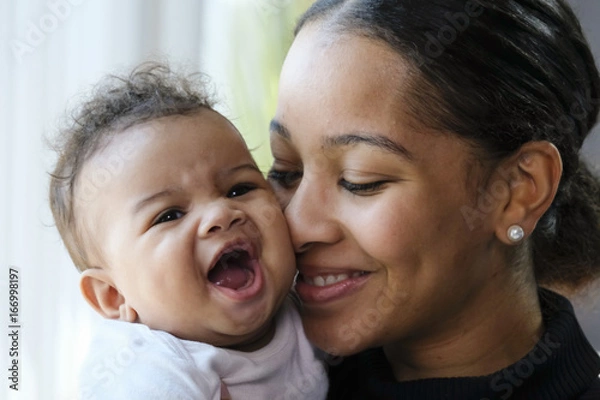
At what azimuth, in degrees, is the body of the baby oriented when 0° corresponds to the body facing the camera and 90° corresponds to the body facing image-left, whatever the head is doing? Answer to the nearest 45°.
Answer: approximately 315°

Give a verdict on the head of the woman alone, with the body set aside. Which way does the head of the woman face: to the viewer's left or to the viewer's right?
to the viewer's left

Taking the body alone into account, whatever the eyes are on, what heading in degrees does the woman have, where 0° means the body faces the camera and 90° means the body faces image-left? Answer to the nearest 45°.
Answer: approximately 45°
